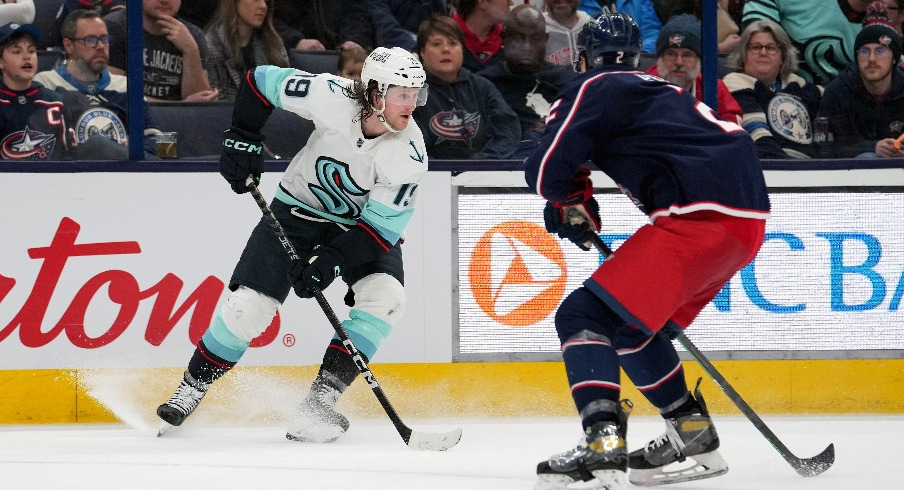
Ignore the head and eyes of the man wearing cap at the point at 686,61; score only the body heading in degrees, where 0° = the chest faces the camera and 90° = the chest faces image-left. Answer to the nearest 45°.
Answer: approximately 0°

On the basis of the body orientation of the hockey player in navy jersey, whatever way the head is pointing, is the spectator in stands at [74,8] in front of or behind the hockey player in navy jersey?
in front

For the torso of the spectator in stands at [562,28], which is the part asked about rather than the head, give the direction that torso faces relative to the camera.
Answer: toward the camera

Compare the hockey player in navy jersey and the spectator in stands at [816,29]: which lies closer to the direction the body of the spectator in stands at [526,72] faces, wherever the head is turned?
the hockey player in navy jersey

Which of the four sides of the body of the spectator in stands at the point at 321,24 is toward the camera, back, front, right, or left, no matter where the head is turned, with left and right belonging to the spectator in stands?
front

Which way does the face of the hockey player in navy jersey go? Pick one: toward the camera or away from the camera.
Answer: away from the camera

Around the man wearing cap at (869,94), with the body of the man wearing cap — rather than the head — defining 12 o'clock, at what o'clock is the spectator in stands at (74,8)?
The spectator in stands is roughly at 2 o'clock from the man wearing cap.

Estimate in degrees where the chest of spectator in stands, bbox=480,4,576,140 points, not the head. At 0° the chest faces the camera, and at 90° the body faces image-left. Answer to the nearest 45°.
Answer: approximately 0°

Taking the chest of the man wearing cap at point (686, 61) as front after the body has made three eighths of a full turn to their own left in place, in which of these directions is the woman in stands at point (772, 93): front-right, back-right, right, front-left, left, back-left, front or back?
front

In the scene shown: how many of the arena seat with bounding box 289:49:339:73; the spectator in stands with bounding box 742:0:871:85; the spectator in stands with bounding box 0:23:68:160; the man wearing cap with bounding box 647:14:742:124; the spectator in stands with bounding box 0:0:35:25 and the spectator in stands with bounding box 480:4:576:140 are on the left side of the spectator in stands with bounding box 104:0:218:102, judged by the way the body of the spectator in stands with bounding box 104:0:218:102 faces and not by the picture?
4

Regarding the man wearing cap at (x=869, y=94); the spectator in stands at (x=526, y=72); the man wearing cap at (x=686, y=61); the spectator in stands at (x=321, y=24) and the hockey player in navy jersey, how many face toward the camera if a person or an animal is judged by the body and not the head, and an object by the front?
4

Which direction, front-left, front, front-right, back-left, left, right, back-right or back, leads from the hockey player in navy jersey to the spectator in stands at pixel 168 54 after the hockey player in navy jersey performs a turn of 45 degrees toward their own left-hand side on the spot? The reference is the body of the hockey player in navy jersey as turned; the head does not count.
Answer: front-right
